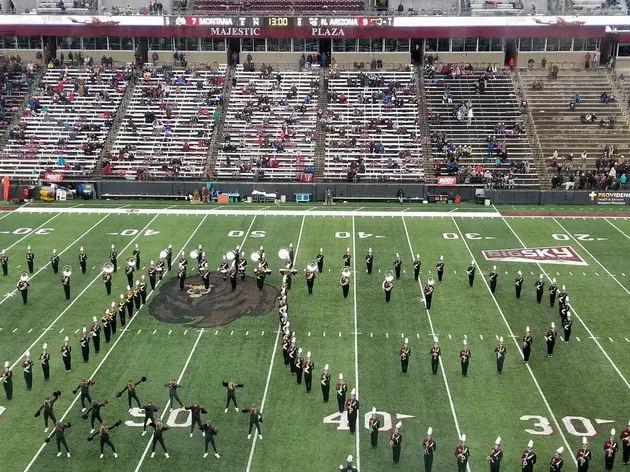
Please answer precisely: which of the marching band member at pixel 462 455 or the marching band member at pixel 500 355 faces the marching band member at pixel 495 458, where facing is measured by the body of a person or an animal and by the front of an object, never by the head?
the marching band member at pixel 500 355

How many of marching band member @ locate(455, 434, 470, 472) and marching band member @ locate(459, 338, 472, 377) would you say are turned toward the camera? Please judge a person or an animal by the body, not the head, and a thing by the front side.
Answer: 2

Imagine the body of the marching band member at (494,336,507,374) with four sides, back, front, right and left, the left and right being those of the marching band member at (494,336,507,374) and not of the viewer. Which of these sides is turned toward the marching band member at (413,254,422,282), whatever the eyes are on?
back

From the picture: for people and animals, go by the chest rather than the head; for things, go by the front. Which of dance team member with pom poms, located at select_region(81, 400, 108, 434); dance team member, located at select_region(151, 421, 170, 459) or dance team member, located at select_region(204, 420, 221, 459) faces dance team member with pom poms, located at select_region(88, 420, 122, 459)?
dance team member with pom poms, located at select_region(81, 400, 108, 434)

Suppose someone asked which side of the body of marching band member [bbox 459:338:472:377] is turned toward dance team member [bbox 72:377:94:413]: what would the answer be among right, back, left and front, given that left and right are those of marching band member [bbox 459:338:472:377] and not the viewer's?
right

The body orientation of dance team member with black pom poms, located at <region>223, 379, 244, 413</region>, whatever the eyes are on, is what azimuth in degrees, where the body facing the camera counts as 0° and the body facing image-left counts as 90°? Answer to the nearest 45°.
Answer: approximately 0°

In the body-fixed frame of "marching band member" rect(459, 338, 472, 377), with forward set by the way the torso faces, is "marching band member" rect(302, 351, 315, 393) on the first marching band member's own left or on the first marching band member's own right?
on the first marching band member's own right

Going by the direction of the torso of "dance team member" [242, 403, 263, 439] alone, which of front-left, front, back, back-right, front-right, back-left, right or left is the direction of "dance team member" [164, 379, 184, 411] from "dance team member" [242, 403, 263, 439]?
back-right

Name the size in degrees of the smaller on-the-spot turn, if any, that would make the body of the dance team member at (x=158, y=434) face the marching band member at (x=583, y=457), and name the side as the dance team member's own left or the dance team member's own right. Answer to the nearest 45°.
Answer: approximately 90° to the dance team member's own left
